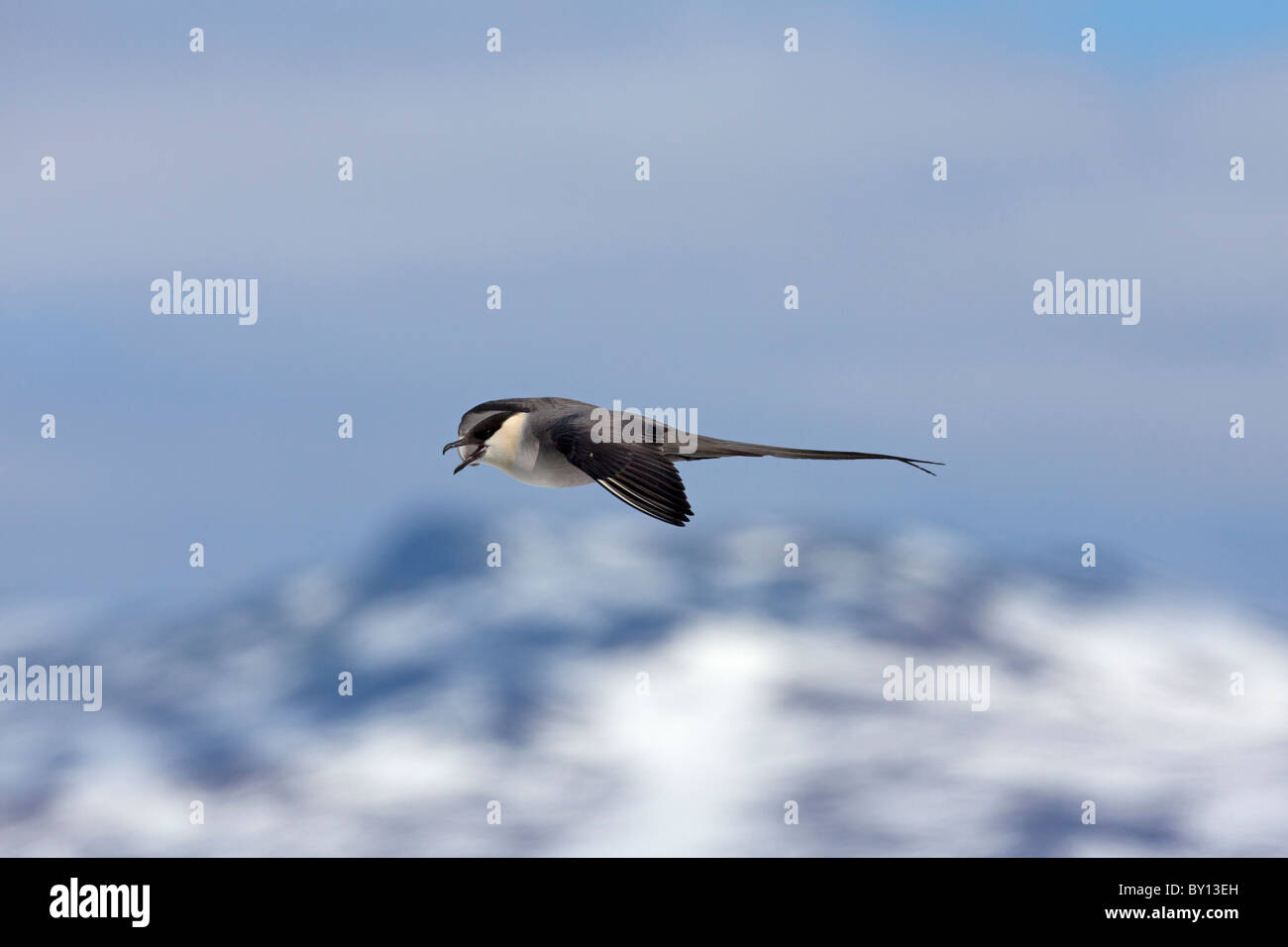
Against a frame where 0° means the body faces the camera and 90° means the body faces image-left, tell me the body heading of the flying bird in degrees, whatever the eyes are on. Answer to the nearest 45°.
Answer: approximately 90°
